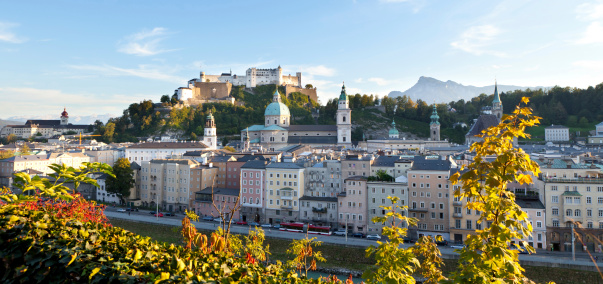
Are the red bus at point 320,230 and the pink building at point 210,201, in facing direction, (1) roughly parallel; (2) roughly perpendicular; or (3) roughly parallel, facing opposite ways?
roughly perpendicular

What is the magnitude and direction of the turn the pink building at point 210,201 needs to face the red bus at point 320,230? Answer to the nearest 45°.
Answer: approximately 45° to its left

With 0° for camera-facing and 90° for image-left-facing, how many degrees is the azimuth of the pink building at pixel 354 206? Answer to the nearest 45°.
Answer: approximately 0°

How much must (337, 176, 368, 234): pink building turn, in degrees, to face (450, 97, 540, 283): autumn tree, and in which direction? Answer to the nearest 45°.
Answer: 0° — it already faces it

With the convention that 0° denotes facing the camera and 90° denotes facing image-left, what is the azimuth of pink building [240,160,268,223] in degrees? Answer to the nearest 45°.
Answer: approximately 0°

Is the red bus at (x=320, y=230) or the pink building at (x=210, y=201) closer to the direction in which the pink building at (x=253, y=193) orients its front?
the red bus

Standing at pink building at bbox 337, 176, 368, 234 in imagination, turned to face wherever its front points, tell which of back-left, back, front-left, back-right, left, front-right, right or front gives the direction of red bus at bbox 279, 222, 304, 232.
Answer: right

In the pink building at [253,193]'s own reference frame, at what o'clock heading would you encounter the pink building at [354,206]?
the pink building at [354,206] is roughly at 10 o'clock from the pink building at [253,193].

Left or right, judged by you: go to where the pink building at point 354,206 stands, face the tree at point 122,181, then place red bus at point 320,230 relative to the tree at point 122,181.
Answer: left
